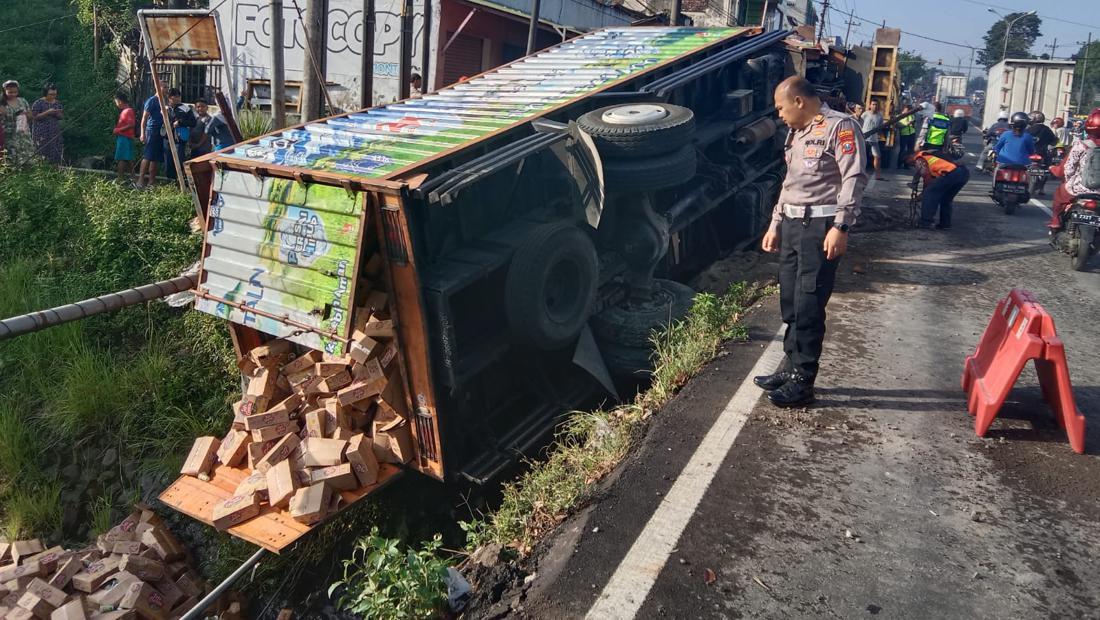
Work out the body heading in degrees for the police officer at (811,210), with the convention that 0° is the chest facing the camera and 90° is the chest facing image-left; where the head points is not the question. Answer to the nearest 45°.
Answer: approximately 45°

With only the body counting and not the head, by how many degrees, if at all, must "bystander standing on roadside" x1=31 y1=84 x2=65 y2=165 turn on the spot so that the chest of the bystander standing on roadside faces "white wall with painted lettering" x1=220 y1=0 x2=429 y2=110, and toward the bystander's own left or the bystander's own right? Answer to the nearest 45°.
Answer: approximately 90° to the bystander's own left

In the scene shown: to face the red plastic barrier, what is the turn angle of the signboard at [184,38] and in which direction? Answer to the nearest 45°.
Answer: approximately 45° to its left
